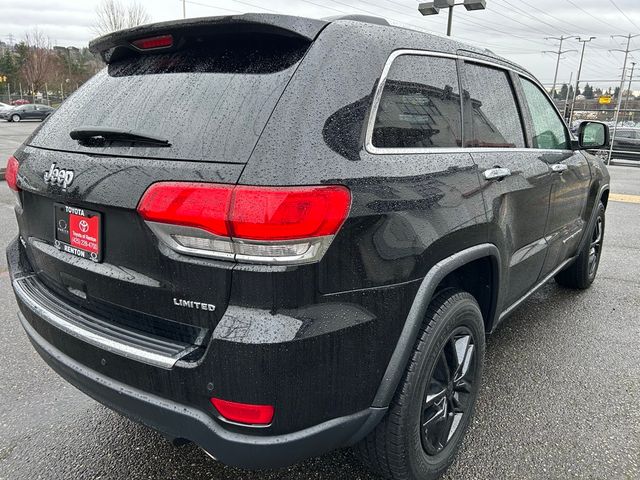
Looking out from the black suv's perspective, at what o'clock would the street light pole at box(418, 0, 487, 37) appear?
The street light pole is roughly at 11 o'clock from the black suv.

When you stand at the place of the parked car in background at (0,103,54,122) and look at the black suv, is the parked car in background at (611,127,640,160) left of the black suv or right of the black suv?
left

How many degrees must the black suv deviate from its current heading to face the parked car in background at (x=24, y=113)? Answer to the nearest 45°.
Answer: approximately 90° to its left

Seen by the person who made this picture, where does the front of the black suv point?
facing away from the viewer and to the right of the viewer

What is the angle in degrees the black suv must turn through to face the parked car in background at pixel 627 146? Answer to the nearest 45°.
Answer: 0° — it already faces it

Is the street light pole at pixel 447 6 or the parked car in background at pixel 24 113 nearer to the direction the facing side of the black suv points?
the street light pole
